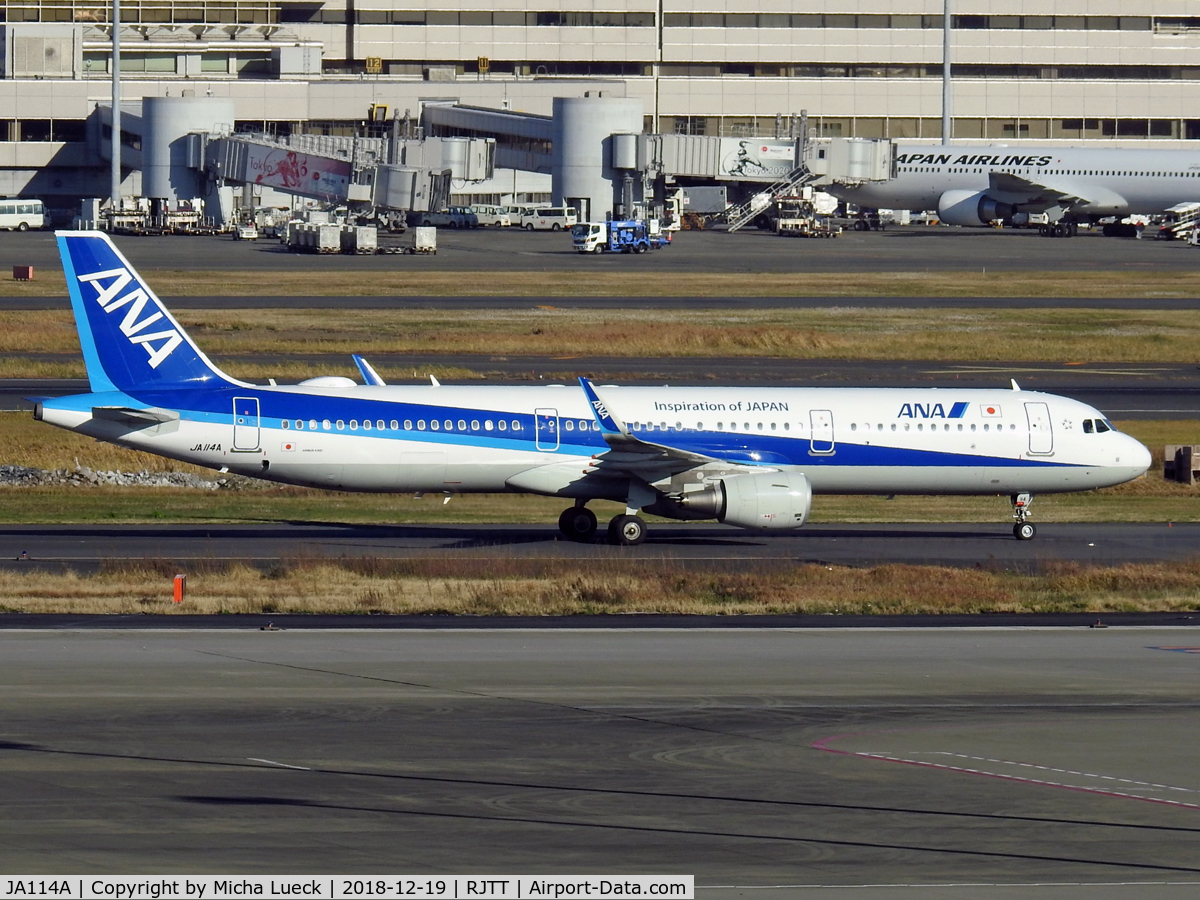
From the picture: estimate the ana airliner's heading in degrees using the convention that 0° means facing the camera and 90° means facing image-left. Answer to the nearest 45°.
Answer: approximately 270°
